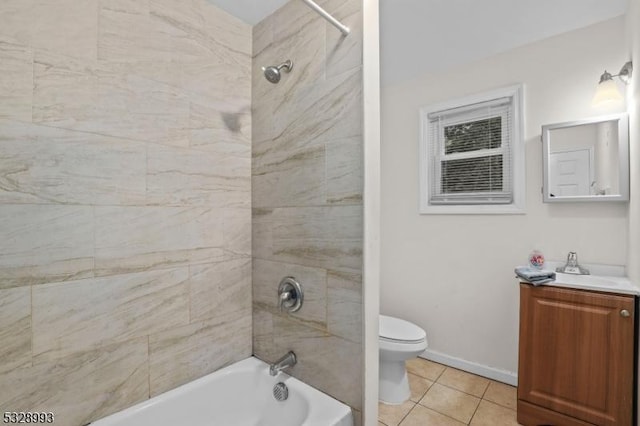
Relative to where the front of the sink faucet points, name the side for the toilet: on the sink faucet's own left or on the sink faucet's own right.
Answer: on the sink faucet's own right

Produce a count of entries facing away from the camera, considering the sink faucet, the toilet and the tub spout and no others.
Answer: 0

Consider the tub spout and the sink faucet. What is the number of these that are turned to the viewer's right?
0

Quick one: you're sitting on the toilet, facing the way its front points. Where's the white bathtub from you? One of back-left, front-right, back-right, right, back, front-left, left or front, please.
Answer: right

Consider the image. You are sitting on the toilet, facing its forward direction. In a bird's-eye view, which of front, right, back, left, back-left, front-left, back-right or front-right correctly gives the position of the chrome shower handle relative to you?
right

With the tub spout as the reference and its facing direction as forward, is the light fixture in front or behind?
behind

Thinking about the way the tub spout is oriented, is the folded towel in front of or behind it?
behind

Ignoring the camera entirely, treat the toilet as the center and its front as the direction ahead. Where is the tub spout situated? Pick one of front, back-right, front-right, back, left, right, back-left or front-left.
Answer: right

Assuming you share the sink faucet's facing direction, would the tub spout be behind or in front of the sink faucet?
in front

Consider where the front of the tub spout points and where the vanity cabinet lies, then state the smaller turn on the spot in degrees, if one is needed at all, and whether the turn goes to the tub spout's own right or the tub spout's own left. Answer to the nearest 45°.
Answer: approximately 135° to the tub spout's own left

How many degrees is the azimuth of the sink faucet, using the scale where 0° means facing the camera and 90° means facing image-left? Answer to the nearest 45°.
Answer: approximately 0°
